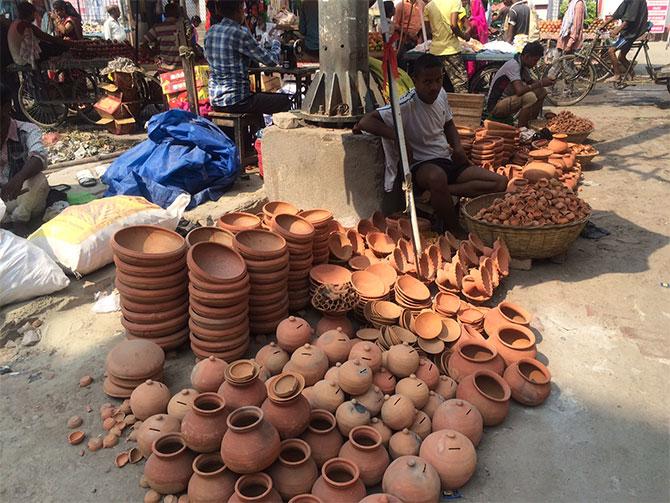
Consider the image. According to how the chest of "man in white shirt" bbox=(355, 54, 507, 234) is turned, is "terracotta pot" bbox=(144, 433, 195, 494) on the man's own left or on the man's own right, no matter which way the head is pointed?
on the man's own right

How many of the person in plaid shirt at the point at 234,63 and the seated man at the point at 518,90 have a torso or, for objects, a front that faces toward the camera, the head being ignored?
0

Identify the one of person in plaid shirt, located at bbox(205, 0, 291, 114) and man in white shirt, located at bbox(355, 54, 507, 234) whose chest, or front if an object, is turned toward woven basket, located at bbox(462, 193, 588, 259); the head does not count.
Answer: the man in white shirt

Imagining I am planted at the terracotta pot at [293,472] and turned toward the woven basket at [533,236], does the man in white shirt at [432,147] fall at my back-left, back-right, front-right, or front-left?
front-left

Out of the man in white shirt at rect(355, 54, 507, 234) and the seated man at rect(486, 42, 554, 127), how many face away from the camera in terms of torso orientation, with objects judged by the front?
0

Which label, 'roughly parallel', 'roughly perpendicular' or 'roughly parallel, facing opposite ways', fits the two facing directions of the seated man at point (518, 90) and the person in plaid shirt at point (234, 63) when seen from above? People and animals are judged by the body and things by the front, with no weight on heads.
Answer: roughly perpendicular

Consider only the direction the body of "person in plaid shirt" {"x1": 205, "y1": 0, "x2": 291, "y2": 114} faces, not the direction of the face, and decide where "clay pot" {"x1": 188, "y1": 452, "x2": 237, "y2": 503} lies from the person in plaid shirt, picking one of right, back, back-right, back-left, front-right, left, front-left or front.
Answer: back-right

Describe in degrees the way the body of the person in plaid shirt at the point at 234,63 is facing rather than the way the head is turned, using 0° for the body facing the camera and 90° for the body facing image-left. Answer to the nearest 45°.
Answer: approximately 225°

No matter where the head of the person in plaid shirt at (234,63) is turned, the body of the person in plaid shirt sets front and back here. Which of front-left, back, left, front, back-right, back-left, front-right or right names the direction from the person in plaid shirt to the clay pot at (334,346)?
back-right

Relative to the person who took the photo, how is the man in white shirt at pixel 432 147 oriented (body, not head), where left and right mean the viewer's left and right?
facing the viewer and to the right of the viewer

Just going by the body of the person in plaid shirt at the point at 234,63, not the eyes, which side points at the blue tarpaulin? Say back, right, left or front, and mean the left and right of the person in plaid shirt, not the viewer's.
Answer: back
